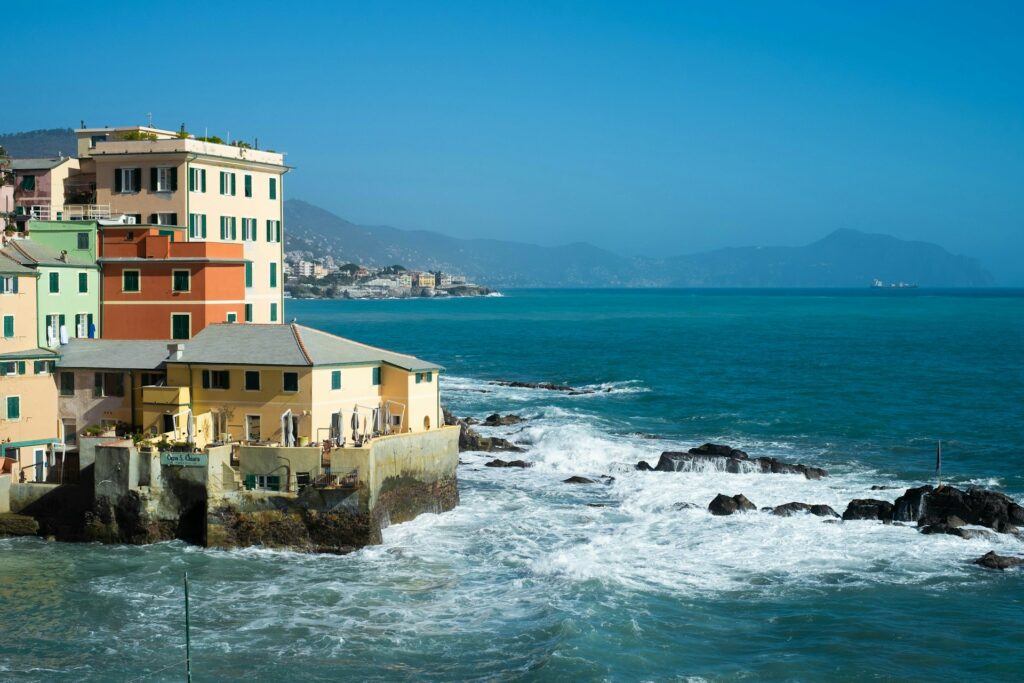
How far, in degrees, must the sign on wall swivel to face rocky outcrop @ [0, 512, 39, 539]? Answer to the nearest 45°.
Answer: approximately 135° to its right

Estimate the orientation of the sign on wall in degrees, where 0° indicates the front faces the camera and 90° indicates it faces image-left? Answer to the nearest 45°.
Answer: approximately 0°

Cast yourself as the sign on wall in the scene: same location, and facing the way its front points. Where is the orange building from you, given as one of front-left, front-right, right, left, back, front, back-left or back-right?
back

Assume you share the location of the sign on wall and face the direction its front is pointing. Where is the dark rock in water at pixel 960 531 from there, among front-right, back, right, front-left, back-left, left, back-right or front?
left

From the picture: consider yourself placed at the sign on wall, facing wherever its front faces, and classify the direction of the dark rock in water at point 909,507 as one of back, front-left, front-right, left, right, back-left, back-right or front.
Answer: left

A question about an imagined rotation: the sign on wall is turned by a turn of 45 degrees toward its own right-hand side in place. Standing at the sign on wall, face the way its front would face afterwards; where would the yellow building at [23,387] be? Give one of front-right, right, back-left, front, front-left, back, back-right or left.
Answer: right

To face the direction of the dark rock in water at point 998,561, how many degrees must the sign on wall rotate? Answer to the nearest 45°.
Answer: approximately 90° to its left

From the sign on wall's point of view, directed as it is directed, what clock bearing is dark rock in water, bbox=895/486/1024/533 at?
The dark rock in water is roughly at 9 o'clock from the sign on wall.

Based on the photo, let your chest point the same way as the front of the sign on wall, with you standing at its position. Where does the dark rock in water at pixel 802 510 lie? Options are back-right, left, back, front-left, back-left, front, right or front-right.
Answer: left

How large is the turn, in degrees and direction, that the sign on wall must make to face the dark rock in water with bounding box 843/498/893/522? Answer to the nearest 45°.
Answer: approximately 90° to its left

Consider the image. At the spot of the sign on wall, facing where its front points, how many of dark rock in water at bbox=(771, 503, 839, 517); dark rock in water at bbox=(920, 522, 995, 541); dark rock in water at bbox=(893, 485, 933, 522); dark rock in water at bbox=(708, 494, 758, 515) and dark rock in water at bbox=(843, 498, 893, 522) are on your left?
5

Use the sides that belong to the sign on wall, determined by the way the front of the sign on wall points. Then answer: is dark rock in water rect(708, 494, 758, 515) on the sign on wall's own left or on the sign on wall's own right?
on the sign on wall's own left

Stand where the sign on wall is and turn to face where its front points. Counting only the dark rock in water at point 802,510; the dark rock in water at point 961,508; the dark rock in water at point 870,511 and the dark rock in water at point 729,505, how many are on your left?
4
